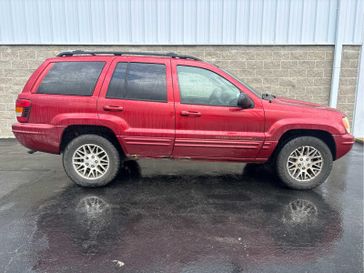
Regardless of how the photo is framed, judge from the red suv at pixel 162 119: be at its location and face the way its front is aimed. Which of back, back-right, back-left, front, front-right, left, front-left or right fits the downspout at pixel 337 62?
front-left

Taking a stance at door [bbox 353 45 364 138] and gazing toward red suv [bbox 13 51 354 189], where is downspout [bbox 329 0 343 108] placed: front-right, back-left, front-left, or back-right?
front-right

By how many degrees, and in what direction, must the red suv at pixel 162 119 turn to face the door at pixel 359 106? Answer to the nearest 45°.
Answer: approximately 45° to its left

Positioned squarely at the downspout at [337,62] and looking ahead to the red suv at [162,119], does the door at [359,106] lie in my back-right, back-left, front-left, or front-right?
back-left

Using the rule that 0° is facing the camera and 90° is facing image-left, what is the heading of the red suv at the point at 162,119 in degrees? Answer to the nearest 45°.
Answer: approximately 270°
